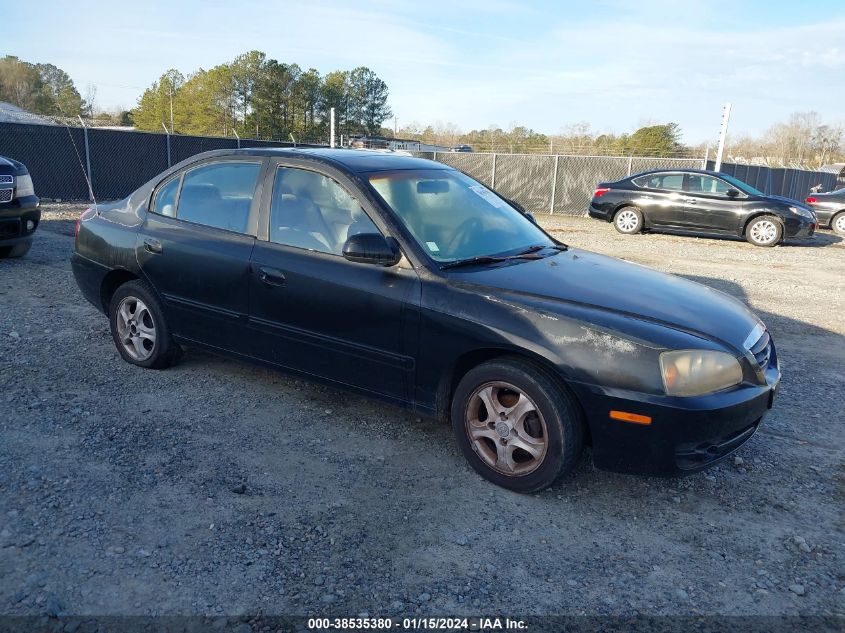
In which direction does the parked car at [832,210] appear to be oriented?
to the viewer's right

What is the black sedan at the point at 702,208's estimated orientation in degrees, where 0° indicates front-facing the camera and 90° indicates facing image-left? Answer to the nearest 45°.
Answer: approximately 270°

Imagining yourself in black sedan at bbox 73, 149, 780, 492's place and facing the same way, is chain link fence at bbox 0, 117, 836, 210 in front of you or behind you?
behind

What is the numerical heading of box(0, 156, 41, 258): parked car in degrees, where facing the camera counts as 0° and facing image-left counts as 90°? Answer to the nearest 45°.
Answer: approximately 315°

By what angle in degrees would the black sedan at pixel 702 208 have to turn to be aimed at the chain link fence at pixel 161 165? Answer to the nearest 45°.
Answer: approximately 180°

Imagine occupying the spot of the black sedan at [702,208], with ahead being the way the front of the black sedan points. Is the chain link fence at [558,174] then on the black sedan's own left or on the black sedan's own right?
on the black sedan's own left

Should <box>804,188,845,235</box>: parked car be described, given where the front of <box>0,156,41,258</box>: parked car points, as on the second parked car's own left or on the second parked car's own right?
on the second parked car's own left
